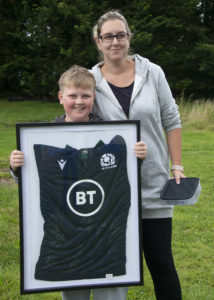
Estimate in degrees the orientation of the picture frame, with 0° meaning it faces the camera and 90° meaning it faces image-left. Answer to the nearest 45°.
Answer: approximately 0°
